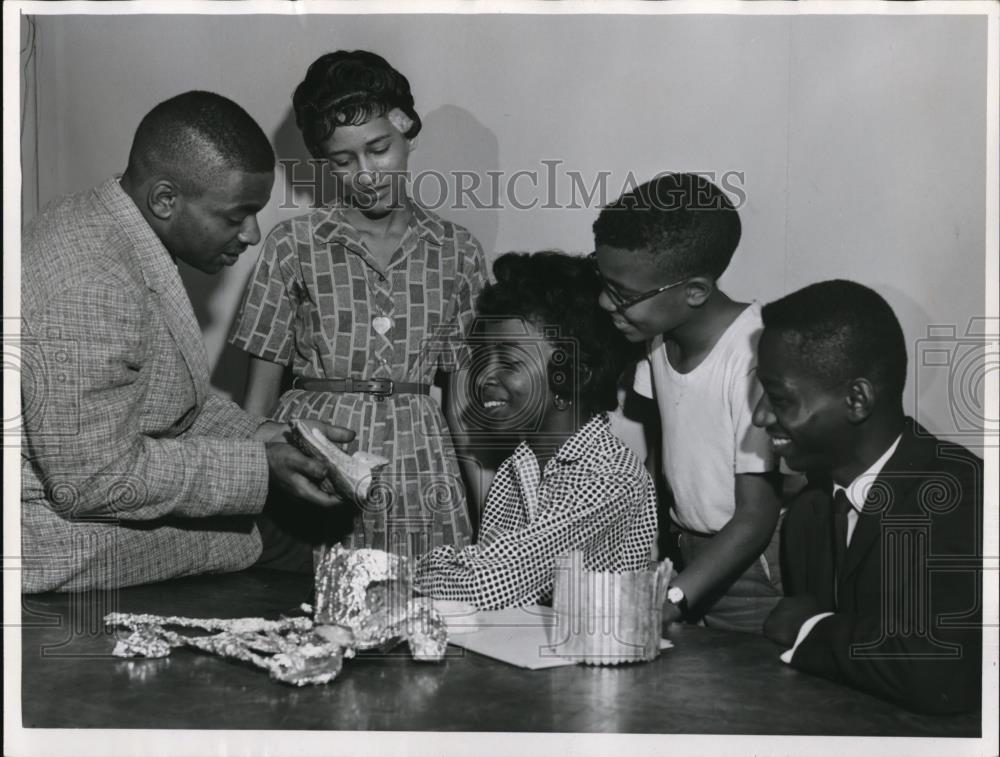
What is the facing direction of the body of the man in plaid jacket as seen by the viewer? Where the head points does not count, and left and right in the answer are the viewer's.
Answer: facing to the right of the viewer

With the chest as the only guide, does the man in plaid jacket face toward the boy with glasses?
yes

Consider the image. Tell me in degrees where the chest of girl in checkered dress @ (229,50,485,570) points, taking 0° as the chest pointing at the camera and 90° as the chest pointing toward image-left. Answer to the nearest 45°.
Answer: approximately 0°

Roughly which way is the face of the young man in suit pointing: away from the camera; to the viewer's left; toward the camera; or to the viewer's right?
to the viewer's left

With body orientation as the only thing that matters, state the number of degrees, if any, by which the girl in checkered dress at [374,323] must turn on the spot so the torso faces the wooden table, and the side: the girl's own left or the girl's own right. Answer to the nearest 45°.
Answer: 0° — they already face it
